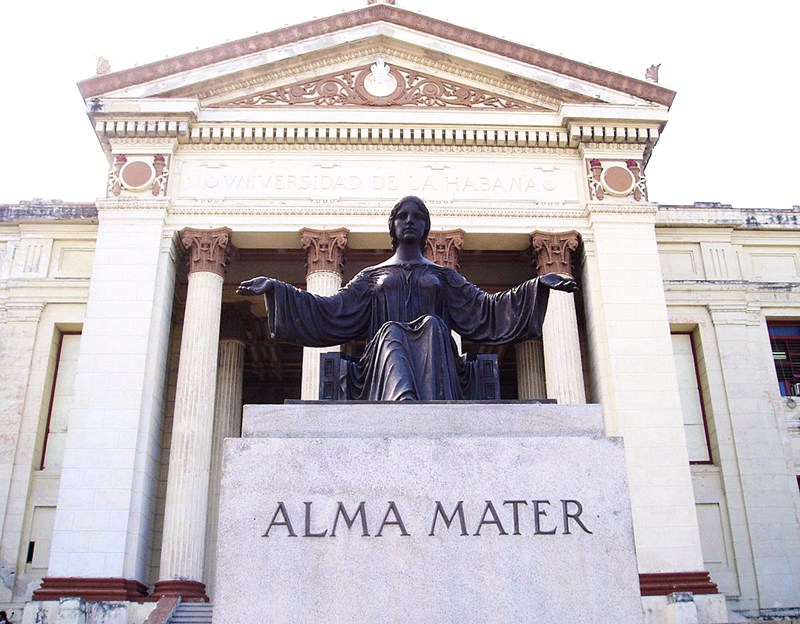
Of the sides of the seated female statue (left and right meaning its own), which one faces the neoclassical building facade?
back

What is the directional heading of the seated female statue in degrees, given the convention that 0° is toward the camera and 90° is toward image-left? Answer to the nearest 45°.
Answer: approximately 0°

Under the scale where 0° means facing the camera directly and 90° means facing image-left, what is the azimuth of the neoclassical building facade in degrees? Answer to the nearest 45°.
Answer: approximately 0°

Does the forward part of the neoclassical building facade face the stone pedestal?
yes

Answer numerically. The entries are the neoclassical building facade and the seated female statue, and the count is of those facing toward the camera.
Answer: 2

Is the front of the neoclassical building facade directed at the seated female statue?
yes
